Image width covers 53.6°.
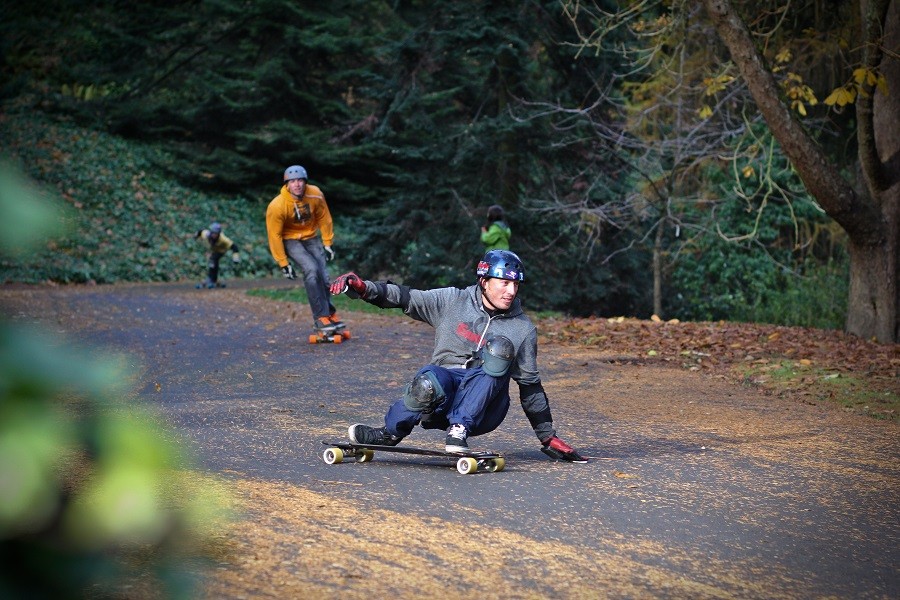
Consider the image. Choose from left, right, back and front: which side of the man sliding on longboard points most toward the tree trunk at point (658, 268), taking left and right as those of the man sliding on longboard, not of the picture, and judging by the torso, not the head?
back

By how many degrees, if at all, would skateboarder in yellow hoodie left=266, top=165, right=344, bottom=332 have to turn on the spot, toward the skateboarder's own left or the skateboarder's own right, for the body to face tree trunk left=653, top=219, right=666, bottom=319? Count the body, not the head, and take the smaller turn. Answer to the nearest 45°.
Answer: approximately 135° to the skateboarder's own left

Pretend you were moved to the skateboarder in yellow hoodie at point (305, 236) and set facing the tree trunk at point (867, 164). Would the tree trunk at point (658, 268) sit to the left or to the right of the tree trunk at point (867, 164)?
left

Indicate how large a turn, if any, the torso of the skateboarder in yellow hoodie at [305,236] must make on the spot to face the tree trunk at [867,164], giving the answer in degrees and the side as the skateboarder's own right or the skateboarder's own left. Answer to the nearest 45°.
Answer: approximately 90° to the skateboarder's own left

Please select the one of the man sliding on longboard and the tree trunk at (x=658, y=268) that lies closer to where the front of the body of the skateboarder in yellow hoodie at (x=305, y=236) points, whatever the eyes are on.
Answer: the man sliding on longboard

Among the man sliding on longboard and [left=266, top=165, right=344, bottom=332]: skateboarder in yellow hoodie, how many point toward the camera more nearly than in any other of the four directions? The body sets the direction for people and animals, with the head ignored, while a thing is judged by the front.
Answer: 2

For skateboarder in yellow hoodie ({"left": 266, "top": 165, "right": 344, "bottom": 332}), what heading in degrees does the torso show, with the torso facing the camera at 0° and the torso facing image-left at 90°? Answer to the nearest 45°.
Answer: approximately 0°

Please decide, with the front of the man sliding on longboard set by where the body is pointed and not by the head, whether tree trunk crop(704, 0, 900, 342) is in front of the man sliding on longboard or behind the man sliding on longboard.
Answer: behind

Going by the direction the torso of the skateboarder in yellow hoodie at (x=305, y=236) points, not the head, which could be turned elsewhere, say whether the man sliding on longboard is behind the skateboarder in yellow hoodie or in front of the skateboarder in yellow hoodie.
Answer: in front

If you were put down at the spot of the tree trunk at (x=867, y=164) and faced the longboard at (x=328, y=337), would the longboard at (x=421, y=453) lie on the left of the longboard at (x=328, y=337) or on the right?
left
